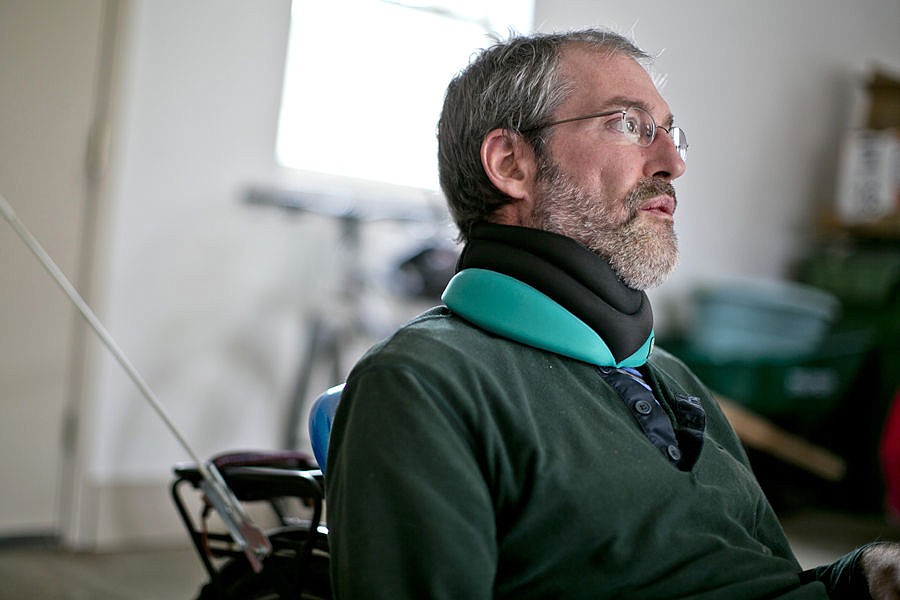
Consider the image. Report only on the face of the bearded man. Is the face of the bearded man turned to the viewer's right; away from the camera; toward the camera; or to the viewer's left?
to the viewer's right

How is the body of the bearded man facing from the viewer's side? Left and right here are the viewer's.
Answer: facing the viewer and to the right of the viewer
